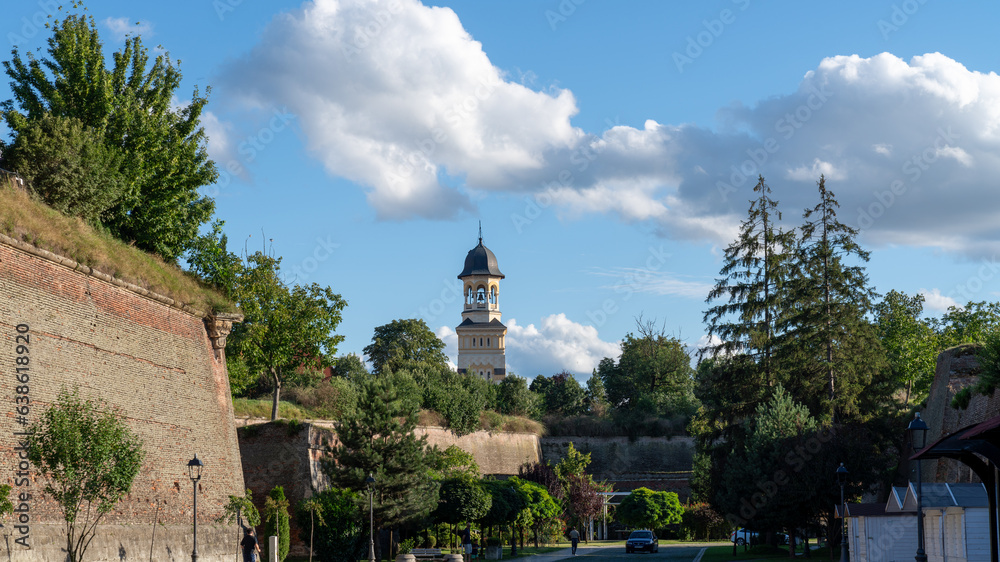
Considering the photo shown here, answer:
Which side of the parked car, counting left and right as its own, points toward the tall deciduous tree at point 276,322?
right

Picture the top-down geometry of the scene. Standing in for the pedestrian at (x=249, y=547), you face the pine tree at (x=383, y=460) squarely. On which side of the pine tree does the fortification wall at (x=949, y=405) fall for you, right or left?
right

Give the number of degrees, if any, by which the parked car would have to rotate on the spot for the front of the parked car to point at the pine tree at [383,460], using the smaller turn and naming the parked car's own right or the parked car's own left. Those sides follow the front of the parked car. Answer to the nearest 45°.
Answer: approximately 45° to the parked car's own right

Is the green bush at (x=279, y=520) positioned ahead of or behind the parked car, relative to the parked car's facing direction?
ahead

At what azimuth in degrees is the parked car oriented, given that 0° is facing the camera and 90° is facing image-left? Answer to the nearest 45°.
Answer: approximately 0°
